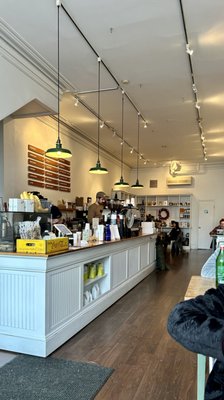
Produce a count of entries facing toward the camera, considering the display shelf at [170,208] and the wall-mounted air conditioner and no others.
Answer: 2

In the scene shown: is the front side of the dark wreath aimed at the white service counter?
yes

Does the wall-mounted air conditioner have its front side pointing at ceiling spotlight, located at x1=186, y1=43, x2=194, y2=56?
yes

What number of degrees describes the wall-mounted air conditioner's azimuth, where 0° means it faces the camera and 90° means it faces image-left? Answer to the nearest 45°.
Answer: approximately 0°

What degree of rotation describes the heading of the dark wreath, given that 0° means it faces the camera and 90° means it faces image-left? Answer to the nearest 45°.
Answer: approximately 0°

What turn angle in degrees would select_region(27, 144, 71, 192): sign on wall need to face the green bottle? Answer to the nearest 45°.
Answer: approximately 45° to its right

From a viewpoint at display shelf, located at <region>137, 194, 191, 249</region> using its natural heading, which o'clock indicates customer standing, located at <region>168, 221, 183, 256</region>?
The customer standing is roughly at 12 o'clock from the display shelf.

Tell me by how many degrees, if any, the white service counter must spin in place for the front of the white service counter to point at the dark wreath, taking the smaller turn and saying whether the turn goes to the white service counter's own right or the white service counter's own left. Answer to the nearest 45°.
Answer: approximately 135° to the white service counter's own left
